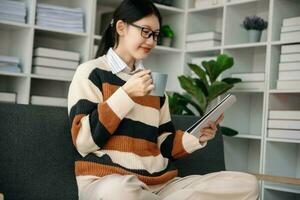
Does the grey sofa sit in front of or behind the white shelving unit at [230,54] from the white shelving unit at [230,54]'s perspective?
in front

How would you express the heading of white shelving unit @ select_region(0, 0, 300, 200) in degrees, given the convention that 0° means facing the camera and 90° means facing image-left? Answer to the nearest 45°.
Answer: approximately 0°
